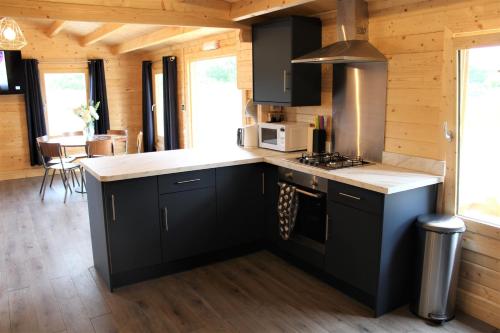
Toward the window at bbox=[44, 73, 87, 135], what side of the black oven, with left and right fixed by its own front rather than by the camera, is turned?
right

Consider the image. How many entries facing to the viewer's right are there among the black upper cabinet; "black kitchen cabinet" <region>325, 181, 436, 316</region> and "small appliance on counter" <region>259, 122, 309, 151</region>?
0

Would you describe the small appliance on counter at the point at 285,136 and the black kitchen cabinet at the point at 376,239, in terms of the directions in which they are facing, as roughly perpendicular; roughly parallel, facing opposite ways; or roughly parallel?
roughly parallel

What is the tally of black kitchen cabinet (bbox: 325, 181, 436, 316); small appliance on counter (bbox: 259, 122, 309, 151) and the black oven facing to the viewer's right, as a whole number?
0

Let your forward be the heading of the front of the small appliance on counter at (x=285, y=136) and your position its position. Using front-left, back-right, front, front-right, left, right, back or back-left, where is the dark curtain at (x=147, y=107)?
right

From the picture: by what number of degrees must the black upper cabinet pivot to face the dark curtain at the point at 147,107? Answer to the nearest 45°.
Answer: approximately 90° to its right

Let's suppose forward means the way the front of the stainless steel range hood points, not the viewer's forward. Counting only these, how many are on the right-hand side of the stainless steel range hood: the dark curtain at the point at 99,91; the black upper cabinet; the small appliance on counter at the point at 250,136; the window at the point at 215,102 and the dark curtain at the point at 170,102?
5

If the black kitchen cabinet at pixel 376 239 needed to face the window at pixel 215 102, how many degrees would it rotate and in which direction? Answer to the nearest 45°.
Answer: approximately 90° to its right

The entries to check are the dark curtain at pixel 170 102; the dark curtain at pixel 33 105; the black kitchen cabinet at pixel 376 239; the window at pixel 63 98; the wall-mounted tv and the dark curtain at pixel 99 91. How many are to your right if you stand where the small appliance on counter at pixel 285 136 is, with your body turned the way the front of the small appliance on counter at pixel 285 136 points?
5

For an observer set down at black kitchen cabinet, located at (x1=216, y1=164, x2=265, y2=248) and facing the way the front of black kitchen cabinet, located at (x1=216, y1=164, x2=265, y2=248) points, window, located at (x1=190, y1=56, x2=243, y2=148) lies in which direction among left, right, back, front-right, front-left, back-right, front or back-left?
back-left

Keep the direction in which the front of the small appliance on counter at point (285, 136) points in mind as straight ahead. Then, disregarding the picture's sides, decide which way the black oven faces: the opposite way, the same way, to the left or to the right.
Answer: the same way

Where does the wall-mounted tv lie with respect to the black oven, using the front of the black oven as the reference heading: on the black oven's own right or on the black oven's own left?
on the black oven's own right

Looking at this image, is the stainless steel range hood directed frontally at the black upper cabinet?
no

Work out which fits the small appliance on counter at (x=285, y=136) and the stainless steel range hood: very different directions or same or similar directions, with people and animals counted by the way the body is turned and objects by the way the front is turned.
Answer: same or similar directions

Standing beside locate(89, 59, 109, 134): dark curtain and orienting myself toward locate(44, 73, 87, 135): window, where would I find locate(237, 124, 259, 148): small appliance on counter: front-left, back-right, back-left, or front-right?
back-left

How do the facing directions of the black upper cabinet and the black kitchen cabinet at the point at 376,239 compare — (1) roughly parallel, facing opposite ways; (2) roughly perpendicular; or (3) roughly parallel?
roughly parallel

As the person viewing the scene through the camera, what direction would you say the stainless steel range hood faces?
facing the viewer and to the left of the viewer

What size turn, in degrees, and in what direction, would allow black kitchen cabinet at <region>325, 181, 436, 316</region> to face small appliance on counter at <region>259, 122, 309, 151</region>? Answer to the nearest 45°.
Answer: approximately 90° to its right

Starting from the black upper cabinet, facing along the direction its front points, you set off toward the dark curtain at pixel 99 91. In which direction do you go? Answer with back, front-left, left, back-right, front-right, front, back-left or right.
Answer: right
